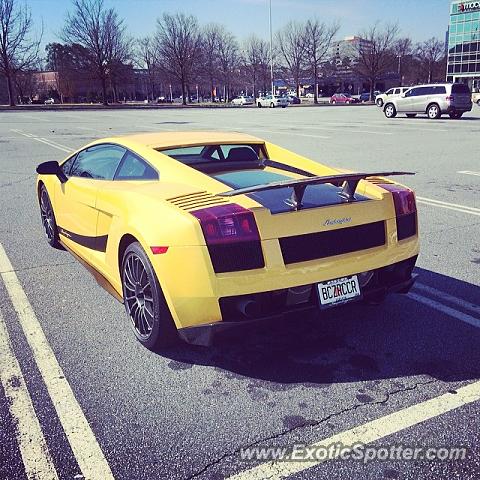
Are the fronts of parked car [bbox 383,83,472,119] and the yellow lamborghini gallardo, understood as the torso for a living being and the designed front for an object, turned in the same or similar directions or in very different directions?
same or similar directions

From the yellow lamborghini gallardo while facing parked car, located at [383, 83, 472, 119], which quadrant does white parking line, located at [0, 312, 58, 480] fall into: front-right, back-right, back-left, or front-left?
back-left

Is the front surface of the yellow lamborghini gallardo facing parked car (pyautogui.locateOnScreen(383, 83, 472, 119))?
no

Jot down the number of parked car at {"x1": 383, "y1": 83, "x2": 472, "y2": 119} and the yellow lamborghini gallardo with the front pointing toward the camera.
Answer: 0

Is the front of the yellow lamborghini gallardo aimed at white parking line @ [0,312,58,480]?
no

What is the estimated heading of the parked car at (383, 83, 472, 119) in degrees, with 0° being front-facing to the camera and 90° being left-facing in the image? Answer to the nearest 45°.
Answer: approximately 135°

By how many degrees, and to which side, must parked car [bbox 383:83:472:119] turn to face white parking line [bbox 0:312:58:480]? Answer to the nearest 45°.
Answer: approximately 135° to its left
